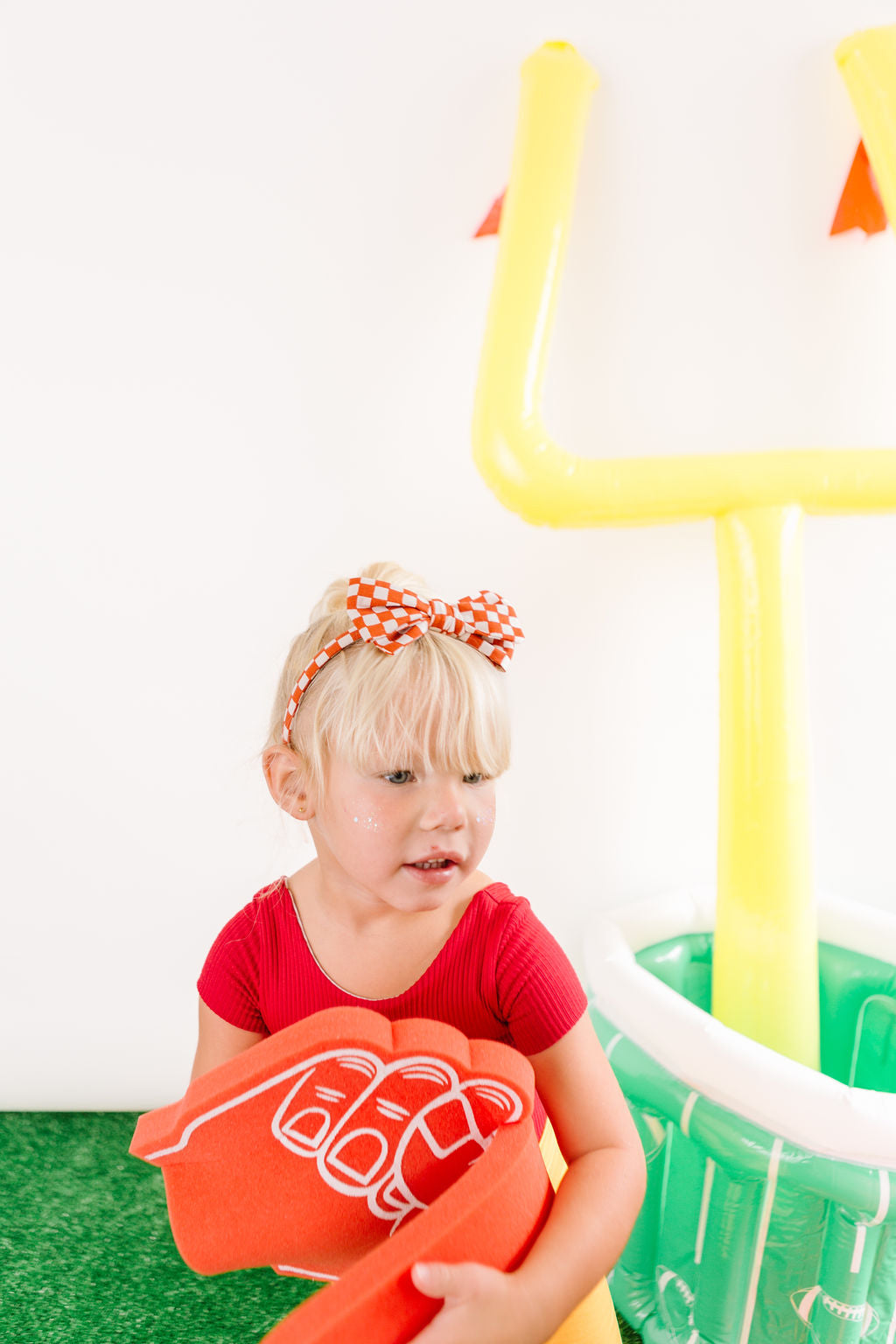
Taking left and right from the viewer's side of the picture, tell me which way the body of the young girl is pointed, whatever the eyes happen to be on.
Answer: facing the viewer

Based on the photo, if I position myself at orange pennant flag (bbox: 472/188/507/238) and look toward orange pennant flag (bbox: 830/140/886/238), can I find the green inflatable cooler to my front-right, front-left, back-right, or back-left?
front-right

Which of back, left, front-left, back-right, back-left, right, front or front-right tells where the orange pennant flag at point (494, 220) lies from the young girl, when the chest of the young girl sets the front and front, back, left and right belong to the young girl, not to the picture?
back

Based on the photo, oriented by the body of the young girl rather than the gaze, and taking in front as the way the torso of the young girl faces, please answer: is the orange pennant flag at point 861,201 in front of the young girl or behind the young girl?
behind
